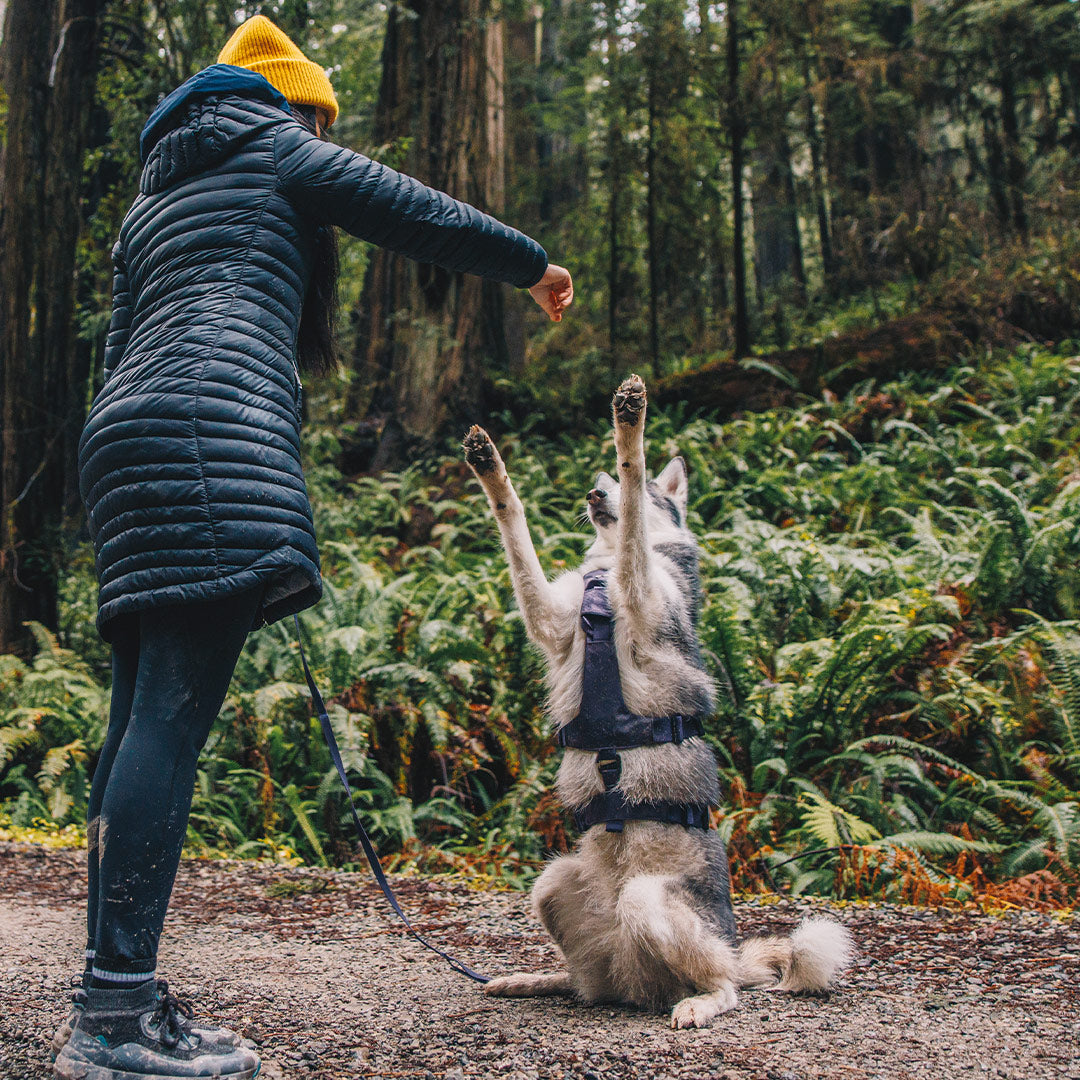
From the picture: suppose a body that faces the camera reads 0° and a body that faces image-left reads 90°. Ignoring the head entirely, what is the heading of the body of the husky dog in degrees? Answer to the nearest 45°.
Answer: approximately 45°

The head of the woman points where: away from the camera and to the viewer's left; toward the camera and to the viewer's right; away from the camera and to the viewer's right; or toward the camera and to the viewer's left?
away from the camera and to the viewer's right

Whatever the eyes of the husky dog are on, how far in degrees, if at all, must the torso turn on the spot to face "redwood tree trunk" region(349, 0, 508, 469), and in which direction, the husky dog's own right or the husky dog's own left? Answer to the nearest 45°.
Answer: approximately 135° to the husky dog's own right

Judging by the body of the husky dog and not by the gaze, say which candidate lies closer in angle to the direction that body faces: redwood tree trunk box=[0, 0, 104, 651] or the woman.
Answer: the woman

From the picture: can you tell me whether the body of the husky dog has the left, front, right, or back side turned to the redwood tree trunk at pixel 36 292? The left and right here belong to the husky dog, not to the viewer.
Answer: right

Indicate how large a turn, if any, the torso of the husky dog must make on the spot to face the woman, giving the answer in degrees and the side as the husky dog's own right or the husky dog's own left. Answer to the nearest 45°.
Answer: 0° — it already faces them

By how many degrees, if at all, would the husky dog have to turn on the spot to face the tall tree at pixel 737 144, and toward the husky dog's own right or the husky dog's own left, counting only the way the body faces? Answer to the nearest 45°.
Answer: approximately 135° to the husky dog's own right
